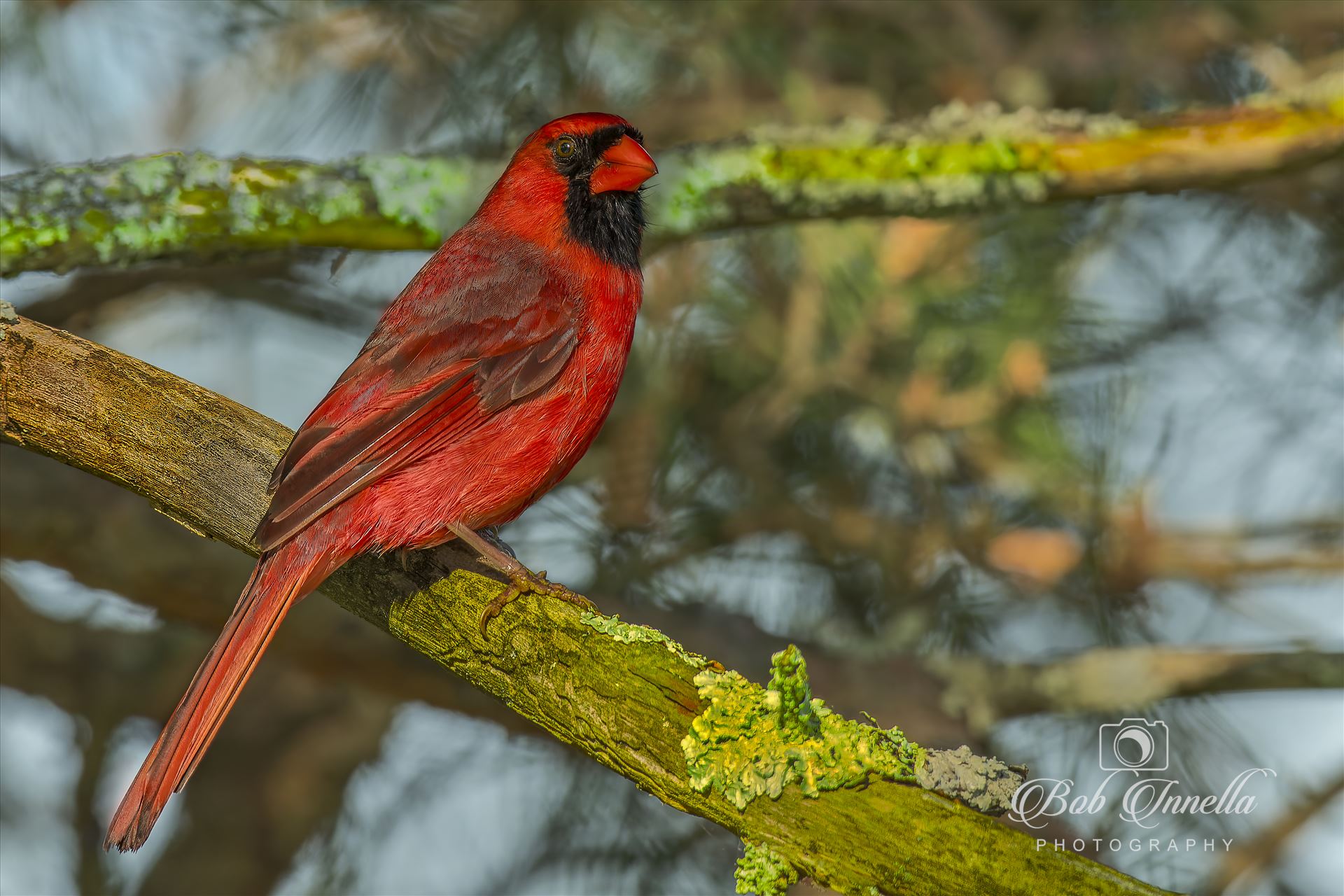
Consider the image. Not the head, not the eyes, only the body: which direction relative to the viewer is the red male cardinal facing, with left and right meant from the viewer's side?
facing to the right of the viewer
